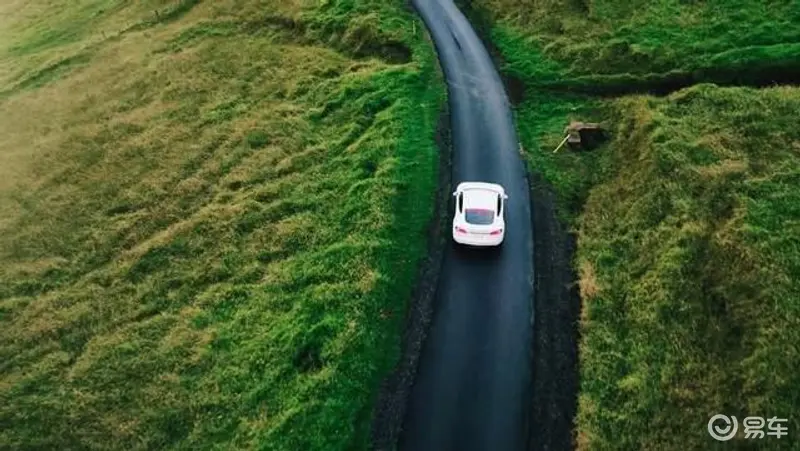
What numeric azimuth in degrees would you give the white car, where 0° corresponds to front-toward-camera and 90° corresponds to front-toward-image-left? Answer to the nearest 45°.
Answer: approximately 180°
